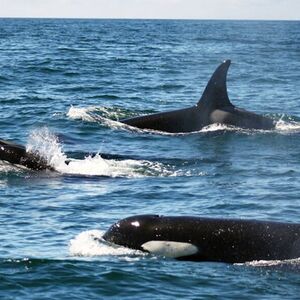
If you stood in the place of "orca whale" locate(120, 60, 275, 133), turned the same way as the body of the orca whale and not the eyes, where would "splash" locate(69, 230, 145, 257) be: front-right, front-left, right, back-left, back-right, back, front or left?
left

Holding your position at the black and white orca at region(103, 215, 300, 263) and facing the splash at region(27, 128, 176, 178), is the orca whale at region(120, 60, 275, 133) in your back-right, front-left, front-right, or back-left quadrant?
front-right

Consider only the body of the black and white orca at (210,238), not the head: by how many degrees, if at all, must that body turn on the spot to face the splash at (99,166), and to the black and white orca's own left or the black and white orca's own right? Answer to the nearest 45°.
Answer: approximately 90° to the black and white orca's own right

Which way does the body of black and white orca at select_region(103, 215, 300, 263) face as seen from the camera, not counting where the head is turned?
to the viewer's left

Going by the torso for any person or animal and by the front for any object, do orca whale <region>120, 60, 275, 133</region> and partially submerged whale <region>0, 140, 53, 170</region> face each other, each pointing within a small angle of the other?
no

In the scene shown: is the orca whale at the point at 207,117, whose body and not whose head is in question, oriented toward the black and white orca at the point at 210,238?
no

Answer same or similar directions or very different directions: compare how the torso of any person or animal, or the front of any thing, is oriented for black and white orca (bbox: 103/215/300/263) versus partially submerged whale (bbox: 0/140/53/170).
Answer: same or similar directions

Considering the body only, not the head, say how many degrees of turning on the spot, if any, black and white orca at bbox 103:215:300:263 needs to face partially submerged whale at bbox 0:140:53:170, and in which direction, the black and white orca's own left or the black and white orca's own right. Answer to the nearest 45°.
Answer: approximately 45° to the black and white orca's own right

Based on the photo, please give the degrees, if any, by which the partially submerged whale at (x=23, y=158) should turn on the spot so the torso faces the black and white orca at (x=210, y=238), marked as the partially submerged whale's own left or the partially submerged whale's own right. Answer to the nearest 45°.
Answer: approximately 90° to the partially submerged whale's own left

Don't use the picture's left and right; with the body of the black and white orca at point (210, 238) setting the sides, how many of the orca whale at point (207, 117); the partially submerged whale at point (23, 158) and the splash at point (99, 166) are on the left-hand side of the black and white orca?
0

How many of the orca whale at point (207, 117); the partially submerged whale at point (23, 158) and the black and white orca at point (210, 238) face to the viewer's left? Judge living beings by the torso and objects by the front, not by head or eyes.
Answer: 3

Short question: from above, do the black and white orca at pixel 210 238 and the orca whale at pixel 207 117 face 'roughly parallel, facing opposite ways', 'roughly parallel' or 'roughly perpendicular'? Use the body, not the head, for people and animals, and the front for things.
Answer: roughly parallel

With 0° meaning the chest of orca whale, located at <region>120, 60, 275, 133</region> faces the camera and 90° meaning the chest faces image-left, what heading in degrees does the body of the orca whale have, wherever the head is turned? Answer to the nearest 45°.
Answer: approximately 90°

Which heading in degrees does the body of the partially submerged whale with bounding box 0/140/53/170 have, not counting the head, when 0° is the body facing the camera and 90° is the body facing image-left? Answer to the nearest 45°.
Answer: approximately 90°

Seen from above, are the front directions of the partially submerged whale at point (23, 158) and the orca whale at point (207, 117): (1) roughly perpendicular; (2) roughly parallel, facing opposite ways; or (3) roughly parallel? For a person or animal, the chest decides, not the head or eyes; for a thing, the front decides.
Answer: roughly parallel

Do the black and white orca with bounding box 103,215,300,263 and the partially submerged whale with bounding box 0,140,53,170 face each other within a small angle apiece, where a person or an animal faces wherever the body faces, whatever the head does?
no
